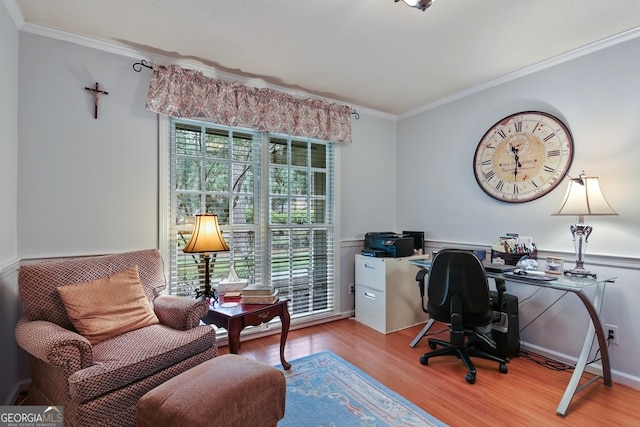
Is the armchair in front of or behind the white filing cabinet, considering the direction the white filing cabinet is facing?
in front

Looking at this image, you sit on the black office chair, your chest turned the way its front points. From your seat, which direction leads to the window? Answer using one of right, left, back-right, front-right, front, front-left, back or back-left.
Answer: left

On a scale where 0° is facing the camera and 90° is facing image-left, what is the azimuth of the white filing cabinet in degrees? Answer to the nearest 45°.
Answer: approximately 45°

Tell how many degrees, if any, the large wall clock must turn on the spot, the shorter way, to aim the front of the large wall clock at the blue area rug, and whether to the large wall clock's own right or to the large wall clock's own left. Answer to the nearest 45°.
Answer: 0° — it already faces it

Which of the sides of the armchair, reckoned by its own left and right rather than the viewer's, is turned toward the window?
left

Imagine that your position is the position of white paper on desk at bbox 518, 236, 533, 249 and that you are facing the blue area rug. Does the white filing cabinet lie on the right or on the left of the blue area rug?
right

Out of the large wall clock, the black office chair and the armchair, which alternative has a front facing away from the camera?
the black office chair

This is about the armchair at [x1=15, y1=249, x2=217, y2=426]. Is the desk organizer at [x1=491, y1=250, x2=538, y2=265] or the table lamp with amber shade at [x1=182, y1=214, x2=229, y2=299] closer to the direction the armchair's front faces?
the desk organizer

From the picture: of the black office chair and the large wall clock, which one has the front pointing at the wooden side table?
the large wall clock

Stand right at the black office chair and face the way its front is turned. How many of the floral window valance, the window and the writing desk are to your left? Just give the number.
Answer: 2

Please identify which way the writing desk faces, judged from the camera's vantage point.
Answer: facing the viewer and to the left of the viewer

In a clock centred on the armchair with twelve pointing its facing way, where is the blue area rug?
The blue area rug is roughly at 11 o'clock from the armchair.

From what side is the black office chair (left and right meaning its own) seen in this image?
back

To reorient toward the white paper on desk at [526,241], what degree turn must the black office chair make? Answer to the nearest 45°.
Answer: approximately 45° to its right
